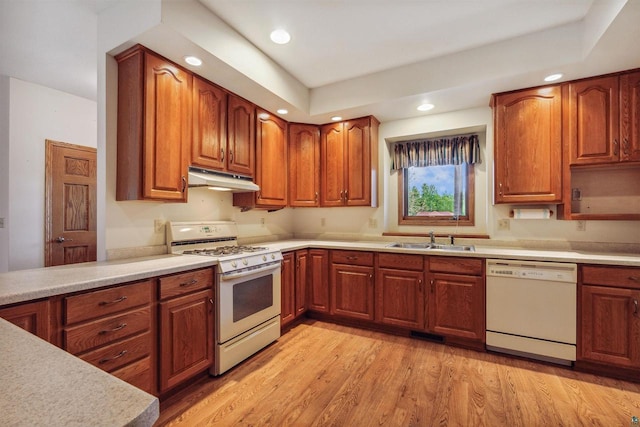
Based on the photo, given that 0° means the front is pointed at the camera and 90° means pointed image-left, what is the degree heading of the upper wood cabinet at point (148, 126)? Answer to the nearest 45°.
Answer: approximately 315°

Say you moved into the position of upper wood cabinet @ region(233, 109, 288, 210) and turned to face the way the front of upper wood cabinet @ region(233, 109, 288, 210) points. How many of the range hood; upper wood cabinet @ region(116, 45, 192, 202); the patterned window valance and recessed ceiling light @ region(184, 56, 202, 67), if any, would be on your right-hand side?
3

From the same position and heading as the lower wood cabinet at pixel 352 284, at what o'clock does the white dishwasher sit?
The white dishwasher is roughly at 8 o'clock from the lower wood cabinet.

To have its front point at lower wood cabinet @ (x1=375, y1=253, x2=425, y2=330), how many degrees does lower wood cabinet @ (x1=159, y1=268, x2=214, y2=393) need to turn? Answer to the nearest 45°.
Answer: approximately 45° to its left

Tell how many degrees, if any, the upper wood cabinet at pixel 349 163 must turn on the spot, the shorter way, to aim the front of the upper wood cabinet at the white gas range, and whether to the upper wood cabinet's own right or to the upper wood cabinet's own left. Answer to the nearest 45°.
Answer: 0° — it already faces it

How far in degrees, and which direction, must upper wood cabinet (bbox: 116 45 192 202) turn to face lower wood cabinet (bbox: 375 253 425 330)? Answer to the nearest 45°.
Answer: approximately 45° to its left

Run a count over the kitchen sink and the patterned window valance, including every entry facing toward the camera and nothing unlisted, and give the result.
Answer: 2
